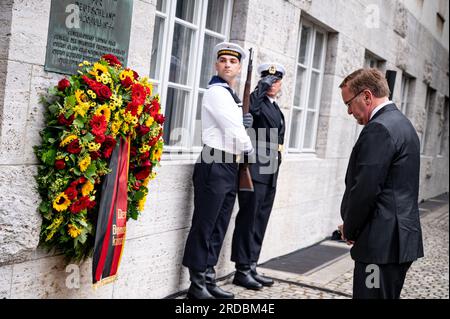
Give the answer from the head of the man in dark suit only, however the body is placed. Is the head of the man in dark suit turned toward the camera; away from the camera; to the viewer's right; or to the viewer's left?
to the viewer's left

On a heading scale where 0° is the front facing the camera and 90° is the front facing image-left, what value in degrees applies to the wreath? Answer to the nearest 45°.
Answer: approximately 315°
